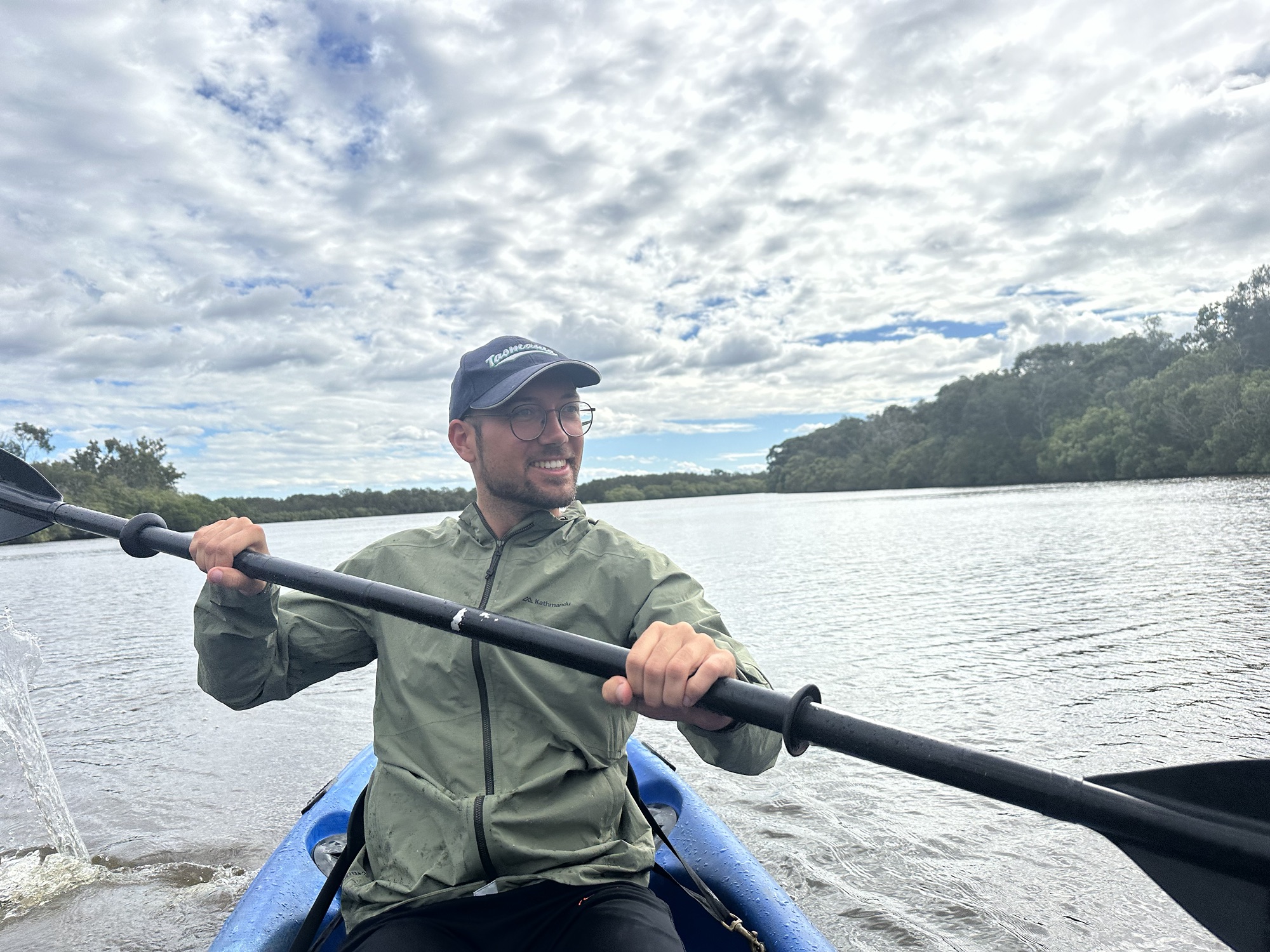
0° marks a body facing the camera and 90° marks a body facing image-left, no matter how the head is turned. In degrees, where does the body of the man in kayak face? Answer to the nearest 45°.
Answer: approximately 0°
